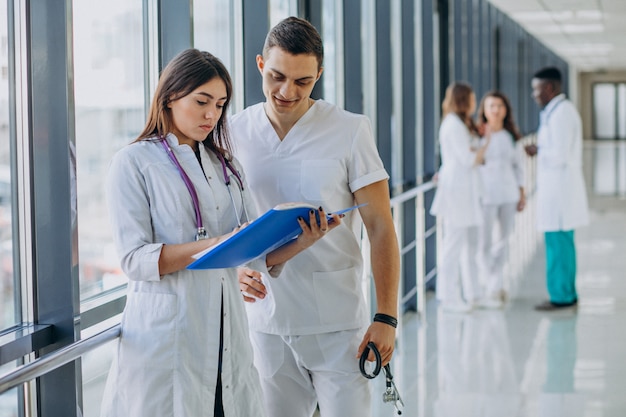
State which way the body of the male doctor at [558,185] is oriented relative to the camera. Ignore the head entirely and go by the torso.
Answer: to the viewer's left

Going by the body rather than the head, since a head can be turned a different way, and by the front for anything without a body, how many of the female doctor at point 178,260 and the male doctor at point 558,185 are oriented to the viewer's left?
1

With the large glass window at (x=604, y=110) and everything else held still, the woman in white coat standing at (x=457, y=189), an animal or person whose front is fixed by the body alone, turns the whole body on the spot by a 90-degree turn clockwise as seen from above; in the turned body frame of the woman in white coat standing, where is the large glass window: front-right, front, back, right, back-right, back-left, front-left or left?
back

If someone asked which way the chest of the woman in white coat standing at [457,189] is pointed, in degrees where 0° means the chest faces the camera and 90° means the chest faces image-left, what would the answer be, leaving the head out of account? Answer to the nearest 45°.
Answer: approximately 270°

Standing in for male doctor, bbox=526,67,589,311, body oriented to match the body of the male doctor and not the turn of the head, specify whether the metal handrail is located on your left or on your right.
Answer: on your left

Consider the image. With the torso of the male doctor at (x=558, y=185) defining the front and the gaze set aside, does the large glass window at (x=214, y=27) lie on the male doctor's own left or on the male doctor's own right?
on the male doctor's own left

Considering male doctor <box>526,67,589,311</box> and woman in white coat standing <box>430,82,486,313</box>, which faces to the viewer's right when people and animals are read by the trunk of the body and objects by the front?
the woman in white coat standing

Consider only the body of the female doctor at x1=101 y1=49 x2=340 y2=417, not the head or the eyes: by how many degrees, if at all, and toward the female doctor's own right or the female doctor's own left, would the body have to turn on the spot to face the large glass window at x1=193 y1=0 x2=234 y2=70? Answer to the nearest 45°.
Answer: approximately 135° to the female doctor's own left

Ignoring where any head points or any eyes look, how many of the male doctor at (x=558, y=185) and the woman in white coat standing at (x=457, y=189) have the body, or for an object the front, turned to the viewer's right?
1

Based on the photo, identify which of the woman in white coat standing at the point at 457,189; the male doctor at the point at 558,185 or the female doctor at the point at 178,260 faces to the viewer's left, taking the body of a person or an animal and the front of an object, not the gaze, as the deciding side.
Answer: the male doctor

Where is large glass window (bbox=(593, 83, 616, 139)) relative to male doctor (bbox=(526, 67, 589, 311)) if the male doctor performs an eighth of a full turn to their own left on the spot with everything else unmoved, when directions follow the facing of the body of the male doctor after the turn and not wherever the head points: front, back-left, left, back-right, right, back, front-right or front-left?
back-right
